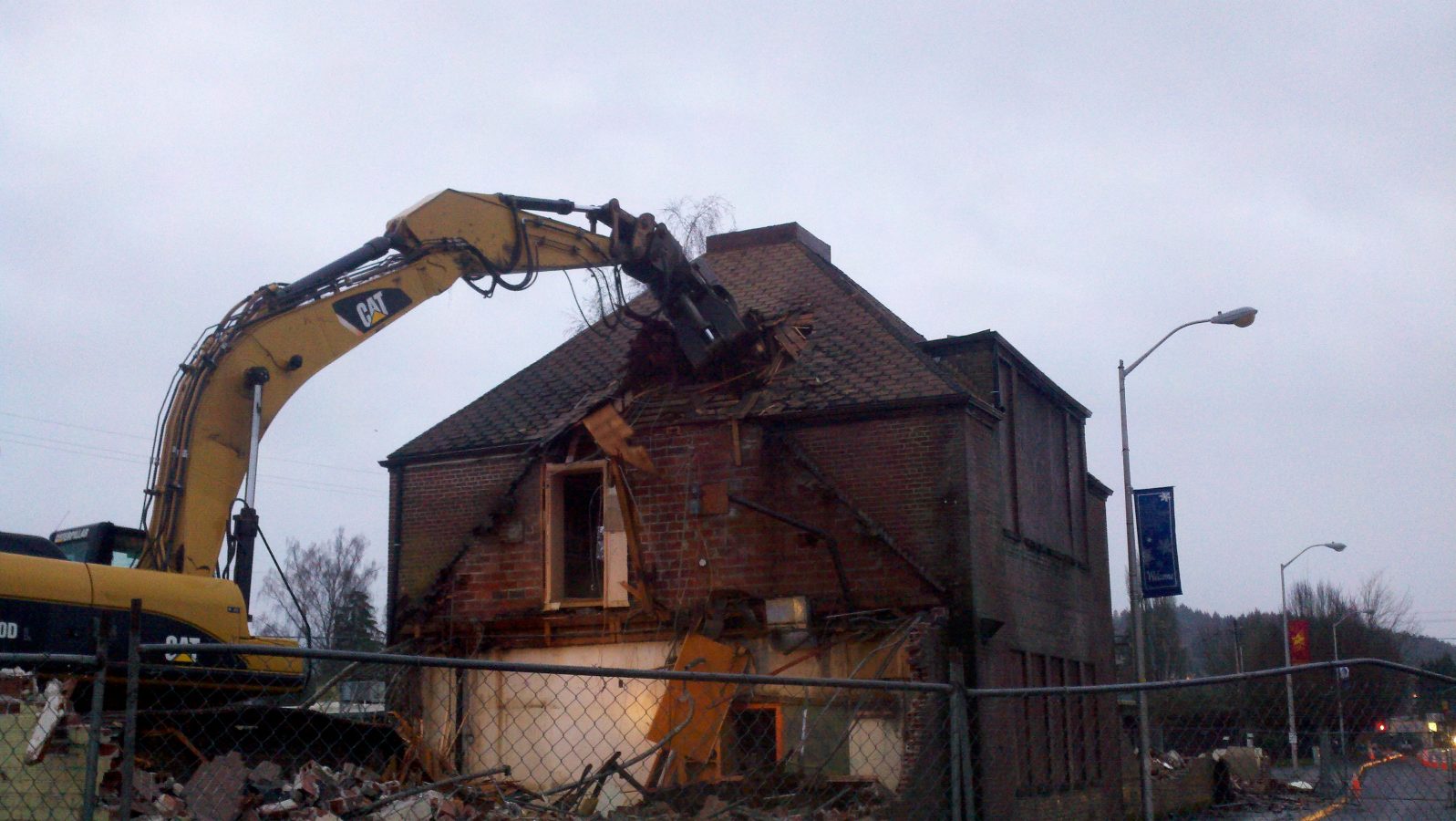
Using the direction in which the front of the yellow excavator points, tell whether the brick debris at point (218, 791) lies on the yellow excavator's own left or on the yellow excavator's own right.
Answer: on the yellow excavator's own right

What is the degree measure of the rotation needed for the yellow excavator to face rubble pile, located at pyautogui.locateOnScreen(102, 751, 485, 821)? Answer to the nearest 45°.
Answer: approximately 90° to its right

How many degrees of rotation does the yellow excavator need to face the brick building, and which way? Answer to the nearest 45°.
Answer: approximately 45° to its left

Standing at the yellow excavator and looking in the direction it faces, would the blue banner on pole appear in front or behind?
in front

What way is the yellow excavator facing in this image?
to the viewer's right
